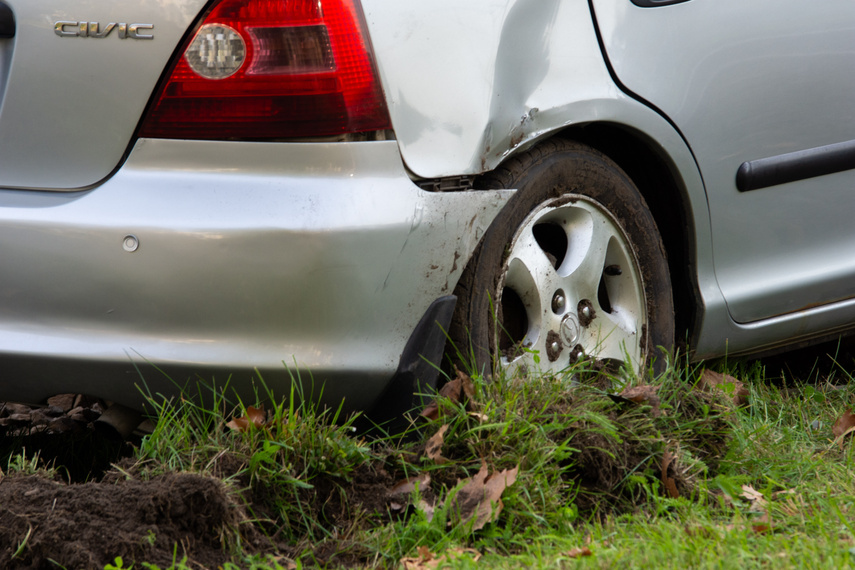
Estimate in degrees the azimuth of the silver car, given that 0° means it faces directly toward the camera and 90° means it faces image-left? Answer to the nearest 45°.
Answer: approximately 225°
